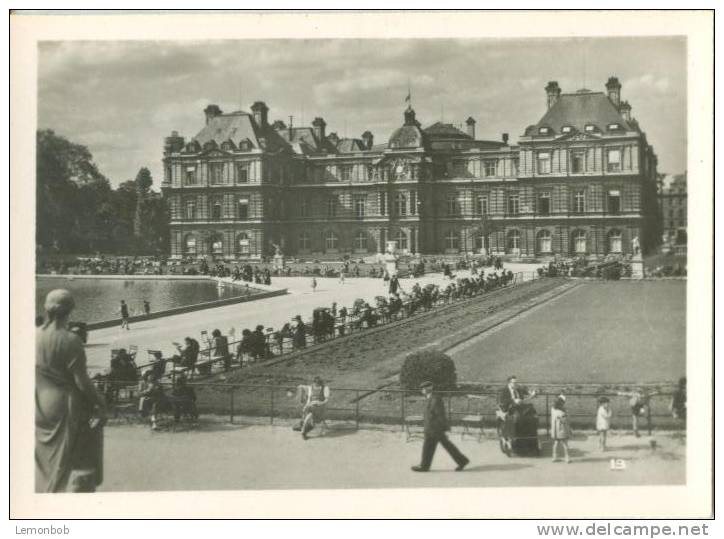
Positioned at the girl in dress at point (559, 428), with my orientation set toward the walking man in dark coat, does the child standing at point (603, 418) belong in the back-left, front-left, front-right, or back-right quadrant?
back-right

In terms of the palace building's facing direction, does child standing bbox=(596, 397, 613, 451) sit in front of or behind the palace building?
in front

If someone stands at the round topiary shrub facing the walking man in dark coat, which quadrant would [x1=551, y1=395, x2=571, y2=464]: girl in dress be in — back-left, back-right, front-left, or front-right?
front-left

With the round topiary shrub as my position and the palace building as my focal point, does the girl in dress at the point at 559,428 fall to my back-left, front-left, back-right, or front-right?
back-right

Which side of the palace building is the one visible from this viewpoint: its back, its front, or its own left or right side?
front

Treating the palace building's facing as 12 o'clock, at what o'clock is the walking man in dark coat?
The walking man in dark coat is roughly at 12 o'clock from the palace building.

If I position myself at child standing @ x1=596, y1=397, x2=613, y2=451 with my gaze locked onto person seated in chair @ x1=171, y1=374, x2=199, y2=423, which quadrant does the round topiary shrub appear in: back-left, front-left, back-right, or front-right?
front-right

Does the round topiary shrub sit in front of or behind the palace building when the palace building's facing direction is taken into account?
in front

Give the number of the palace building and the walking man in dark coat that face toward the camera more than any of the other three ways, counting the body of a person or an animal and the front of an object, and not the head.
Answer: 1
